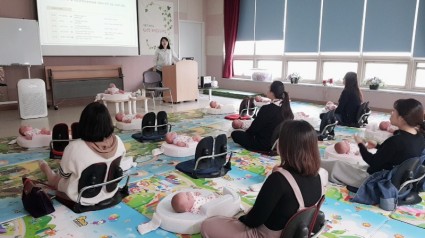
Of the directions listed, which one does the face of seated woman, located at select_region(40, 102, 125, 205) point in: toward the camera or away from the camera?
away from the camera

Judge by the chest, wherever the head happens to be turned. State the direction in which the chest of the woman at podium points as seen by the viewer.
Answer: toward the camera

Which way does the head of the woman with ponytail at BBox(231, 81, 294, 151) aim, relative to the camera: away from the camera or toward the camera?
away from the camera

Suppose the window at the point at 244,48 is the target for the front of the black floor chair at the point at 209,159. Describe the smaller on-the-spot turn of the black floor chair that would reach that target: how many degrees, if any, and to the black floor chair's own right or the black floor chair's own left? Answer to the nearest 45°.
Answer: approximately 45° to the black floor chair's own right

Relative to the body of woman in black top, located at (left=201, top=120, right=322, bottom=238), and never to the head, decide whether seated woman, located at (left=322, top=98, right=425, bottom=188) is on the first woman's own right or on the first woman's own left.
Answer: on the first woman's own right

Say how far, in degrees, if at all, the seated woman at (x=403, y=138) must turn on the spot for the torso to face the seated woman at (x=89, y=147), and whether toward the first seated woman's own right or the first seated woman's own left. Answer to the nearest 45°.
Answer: approximately 45° to the first seated woman's own left

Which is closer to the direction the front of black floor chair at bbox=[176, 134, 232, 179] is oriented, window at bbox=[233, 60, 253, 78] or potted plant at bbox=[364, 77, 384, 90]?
the window

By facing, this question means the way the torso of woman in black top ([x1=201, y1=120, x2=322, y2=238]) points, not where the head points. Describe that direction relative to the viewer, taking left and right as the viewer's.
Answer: facing away from the viewer and to the left of the viewer

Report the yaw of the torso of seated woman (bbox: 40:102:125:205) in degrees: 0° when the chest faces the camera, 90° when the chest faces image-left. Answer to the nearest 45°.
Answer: approximately 135°

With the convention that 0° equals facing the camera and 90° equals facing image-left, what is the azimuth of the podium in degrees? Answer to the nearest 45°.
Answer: approximately 315°

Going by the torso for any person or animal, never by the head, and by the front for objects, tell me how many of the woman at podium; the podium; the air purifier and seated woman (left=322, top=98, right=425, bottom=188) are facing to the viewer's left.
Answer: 1

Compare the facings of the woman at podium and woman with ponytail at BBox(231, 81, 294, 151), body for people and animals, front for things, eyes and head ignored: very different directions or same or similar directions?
very different directions

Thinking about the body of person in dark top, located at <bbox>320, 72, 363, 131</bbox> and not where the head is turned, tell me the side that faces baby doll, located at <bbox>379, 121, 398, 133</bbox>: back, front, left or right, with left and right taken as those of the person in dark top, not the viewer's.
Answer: back

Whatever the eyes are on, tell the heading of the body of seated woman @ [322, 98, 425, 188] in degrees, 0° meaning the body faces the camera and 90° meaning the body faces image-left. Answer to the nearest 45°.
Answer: approximately 90°

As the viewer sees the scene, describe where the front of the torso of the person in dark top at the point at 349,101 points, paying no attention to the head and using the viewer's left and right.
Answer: facing away from the viewer and to the left of the viewer

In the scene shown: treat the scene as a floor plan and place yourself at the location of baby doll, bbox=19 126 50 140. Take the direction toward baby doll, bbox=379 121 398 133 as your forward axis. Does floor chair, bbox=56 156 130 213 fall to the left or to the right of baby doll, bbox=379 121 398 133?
right

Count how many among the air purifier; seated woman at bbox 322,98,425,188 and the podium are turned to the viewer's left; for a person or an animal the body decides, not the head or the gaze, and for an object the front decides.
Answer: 1

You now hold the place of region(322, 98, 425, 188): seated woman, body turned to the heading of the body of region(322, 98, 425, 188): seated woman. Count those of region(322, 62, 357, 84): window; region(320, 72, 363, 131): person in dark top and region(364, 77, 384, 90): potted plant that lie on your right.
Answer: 3
